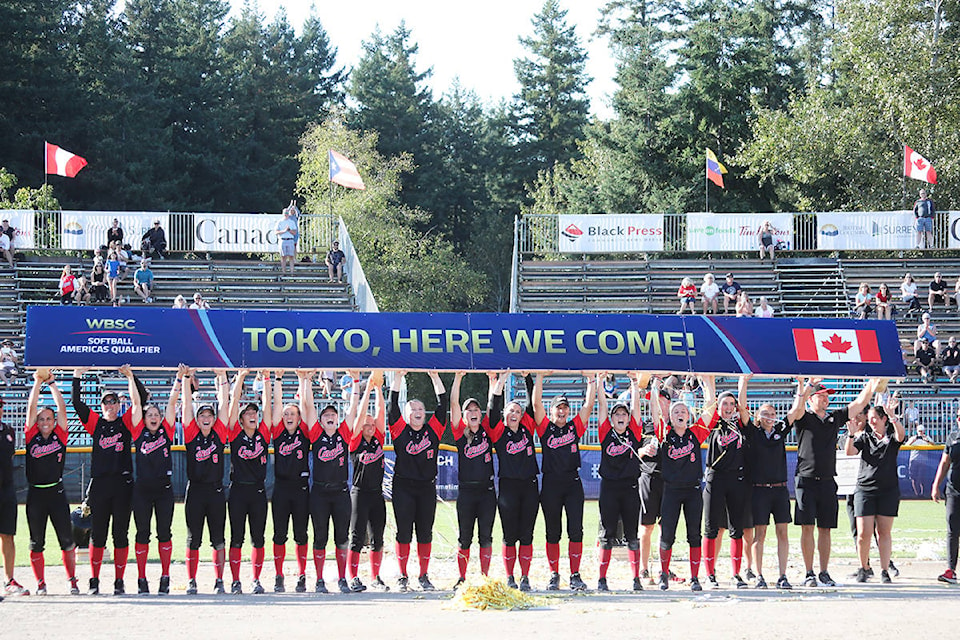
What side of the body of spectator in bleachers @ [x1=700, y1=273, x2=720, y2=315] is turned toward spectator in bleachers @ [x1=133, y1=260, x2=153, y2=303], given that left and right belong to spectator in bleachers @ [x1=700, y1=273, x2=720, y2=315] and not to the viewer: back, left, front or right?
right

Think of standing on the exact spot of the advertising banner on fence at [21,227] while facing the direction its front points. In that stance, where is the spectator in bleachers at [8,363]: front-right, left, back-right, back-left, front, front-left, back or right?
front

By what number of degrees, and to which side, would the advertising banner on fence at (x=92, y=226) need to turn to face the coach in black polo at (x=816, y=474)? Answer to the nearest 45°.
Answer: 0° — it already faces them

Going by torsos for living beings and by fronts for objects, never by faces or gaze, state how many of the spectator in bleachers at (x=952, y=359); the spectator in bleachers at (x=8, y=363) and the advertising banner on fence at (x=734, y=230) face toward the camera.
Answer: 3

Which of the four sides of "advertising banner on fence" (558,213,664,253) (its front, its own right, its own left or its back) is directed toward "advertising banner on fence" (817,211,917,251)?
left

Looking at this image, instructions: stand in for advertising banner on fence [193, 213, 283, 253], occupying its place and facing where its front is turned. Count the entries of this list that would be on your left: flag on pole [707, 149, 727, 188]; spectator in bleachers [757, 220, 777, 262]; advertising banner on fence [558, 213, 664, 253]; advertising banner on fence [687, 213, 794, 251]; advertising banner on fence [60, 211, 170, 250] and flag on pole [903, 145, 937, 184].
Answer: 5

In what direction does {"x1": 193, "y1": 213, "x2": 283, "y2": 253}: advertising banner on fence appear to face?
toward the camera

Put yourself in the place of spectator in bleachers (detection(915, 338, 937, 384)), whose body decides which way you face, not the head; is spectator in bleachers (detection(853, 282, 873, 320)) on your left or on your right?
on your right

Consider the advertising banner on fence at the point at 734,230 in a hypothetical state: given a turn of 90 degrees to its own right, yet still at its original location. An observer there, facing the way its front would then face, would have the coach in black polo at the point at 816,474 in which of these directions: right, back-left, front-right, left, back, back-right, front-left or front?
left

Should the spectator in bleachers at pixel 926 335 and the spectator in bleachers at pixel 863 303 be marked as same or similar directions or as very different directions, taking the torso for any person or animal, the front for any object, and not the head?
same or similar directions

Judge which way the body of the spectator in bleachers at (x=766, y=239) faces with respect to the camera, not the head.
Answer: toward the camera

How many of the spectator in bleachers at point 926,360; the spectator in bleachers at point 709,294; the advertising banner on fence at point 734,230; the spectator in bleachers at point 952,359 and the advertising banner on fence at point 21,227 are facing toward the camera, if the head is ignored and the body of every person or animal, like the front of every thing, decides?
5

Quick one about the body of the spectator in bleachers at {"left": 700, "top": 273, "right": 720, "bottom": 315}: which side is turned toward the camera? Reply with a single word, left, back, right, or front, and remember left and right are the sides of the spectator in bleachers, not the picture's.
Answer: front

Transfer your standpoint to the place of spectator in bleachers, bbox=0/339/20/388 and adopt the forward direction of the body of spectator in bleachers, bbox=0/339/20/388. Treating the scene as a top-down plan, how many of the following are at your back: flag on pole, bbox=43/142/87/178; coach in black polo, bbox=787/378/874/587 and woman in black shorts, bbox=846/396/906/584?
1

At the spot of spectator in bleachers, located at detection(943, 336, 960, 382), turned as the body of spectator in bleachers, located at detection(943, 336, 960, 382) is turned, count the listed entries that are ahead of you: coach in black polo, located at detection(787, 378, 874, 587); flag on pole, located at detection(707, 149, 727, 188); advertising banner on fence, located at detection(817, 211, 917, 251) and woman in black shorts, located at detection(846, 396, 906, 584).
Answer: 2

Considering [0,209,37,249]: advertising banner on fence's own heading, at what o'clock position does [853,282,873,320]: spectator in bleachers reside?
The spectator in bleachers is roughly at 10 o'clock from the advertising banner on fence.

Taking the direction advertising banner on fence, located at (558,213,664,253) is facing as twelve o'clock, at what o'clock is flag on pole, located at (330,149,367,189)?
The flag on pole is roughly at 3 o'clock from the advertising banner on fence.

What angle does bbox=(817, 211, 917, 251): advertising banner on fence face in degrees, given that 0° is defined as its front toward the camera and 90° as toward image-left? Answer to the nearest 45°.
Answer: approximately 0°

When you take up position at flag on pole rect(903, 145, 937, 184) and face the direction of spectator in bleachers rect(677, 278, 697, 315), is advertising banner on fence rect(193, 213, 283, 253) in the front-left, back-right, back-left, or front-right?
front-right

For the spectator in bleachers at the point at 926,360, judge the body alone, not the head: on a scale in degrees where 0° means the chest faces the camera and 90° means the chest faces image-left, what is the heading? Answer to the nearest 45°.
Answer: approximately 0°
